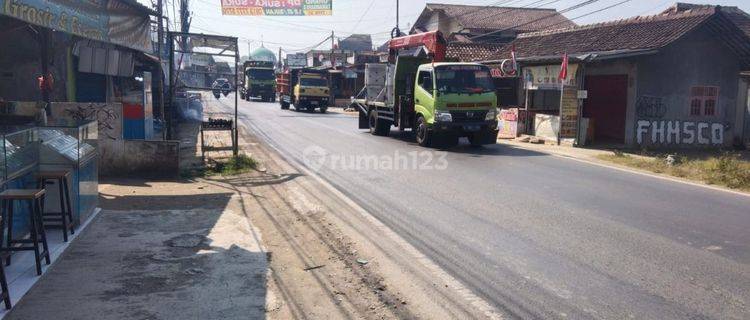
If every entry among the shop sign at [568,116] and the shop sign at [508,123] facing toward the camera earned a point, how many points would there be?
2

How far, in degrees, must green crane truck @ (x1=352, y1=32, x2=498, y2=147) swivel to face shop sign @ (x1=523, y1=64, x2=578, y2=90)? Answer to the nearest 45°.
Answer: approximately 90° to its left

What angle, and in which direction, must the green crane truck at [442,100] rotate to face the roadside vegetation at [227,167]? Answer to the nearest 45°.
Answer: approximately 90° to its right

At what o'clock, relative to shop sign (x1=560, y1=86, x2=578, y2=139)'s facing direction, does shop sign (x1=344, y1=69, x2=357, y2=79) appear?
shop sign (x1=344, y1=69, x2=357, y2=79) is roughly at 5 o'clock from shop sign (x1=560, y1=86, x2=578, y2=139).

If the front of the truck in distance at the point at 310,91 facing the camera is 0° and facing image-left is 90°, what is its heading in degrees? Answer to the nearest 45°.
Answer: approximately 315°

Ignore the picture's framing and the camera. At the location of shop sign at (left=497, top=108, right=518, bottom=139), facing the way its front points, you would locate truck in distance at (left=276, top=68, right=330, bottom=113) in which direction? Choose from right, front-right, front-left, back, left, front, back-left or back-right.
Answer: back-right

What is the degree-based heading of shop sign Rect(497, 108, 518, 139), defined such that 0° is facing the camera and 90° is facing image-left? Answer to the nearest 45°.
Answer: approximately 0°

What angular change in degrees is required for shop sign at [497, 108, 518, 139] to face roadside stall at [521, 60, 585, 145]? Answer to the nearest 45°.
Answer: approximately 45° to its left
